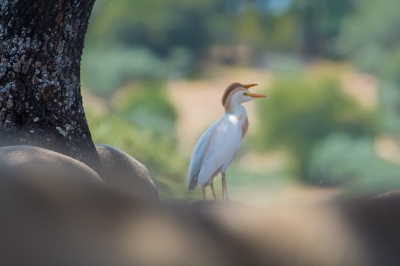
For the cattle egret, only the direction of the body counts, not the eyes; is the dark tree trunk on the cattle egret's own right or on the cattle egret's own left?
on the cattle egret's own right

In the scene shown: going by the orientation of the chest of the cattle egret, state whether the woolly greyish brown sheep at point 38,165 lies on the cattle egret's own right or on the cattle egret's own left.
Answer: on the cattle egret's own right

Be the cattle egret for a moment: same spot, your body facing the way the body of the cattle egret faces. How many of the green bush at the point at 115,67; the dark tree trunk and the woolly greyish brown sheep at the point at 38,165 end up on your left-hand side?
1

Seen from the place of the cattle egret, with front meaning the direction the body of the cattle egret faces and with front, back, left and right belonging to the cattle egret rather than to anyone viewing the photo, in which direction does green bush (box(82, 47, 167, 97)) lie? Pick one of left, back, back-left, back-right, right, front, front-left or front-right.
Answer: left

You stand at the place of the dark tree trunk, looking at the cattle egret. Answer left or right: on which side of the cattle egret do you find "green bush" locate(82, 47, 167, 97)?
left

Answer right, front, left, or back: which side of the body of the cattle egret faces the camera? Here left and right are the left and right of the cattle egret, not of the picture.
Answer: right
